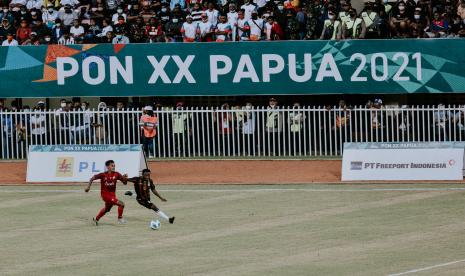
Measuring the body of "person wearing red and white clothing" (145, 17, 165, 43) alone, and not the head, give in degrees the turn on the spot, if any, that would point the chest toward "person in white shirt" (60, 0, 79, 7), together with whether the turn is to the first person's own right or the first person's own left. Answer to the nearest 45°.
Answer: approximately 135° to the first person's own right

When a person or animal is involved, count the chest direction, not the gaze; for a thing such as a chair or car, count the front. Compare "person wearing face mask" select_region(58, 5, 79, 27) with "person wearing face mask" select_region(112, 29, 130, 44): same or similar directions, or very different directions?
same or similar directions

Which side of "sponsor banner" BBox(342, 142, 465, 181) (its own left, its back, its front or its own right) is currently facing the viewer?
front

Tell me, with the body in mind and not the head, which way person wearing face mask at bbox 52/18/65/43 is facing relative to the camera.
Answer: toward the camera

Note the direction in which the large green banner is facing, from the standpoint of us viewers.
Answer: facing the viewer

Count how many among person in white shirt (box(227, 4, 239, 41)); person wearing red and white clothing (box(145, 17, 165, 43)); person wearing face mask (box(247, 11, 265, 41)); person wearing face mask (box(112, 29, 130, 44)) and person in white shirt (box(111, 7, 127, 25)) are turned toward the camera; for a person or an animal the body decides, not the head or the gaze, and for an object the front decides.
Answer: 5

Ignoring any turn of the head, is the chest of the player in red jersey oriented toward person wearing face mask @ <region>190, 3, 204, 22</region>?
no

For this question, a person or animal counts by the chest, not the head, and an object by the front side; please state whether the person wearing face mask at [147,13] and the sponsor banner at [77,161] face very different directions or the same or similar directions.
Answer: same or similar directions

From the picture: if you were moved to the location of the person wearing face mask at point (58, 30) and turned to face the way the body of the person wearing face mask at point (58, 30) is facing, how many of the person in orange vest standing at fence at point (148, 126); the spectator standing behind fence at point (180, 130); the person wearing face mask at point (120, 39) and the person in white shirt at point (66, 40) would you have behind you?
0

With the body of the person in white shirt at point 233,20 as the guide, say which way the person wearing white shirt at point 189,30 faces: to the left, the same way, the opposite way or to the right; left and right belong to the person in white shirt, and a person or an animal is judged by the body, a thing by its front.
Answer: the same way

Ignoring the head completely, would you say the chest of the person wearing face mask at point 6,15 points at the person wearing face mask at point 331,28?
no

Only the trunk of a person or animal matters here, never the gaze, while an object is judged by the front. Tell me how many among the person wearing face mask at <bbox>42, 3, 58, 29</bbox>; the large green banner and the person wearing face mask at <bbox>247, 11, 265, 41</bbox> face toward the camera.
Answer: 3

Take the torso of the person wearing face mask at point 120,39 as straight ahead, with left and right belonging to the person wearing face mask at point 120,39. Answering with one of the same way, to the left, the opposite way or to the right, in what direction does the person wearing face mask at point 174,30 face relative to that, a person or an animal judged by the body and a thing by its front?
the same way

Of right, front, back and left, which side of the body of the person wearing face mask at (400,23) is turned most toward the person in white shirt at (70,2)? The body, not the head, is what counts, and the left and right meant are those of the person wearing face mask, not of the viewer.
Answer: right
